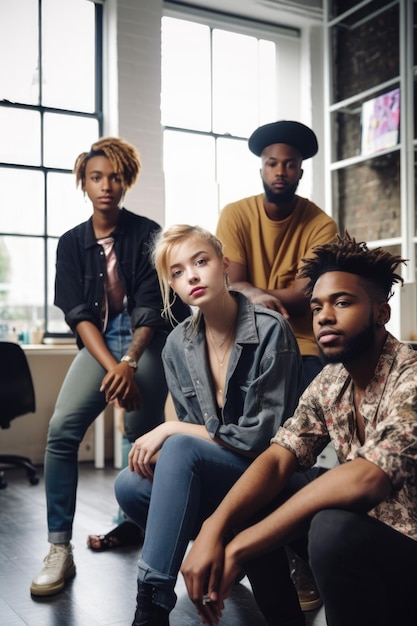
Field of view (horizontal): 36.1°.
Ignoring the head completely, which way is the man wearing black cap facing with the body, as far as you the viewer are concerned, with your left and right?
facing the viewer

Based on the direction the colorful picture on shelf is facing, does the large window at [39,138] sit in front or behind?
in front

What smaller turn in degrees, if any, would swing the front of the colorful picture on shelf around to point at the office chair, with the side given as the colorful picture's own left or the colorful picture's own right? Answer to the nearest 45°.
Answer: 0° — it already faces it

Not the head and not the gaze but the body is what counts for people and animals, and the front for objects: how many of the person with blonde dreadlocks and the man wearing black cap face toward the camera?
2

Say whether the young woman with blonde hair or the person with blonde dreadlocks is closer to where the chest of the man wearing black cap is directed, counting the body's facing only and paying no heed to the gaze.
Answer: the young woman with blonde hair

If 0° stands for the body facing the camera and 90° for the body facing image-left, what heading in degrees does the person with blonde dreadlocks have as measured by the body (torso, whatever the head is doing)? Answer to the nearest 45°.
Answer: approximately 0°

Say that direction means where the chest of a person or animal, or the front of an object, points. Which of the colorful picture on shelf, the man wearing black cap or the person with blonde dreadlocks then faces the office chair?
the colorful picture on shelf

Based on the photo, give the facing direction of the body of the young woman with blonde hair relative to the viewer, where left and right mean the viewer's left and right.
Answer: facing the viewer and to the left of the viewer
